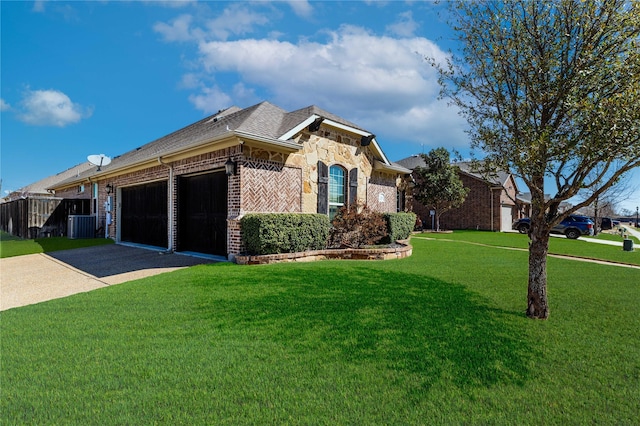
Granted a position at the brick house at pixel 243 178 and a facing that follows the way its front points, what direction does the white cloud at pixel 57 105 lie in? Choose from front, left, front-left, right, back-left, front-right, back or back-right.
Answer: back
